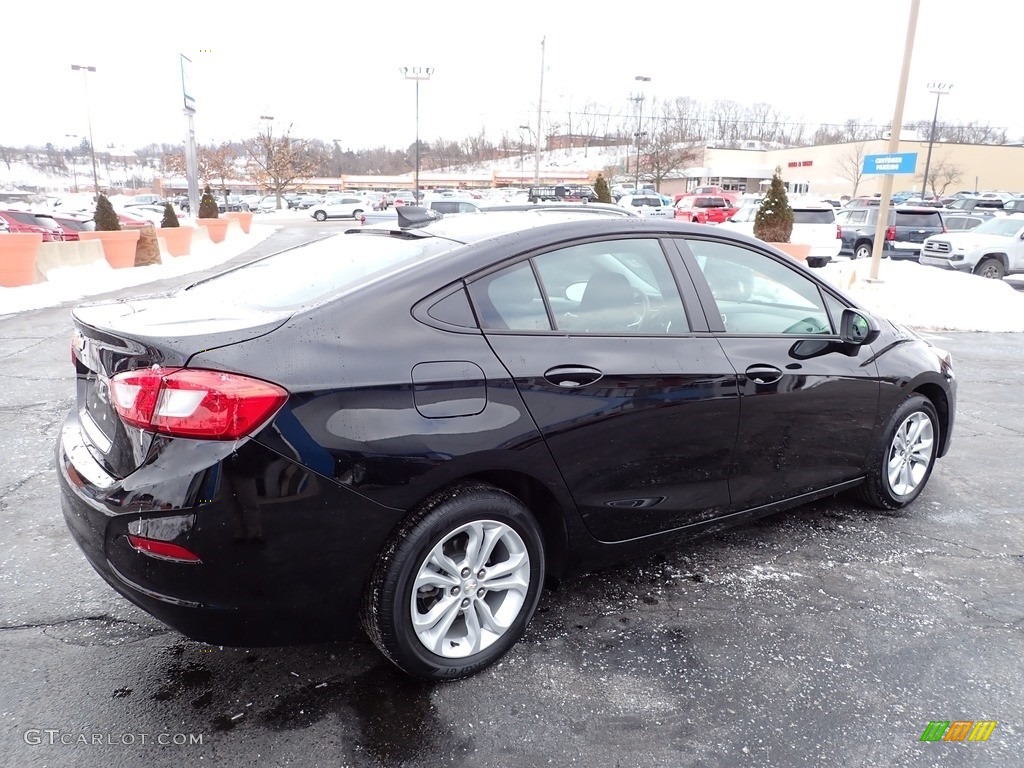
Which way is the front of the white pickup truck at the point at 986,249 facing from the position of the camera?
facing the viewer and to the left of the viewer

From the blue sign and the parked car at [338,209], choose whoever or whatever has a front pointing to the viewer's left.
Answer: the parked car

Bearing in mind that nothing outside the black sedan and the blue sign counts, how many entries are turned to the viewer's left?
0

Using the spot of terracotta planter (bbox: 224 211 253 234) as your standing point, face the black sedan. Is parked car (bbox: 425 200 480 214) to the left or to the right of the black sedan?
left

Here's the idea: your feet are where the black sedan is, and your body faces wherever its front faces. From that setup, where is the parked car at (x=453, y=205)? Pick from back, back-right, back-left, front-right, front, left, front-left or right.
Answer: front-left

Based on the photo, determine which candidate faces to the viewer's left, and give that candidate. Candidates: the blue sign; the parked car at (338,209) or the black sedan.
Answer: the parked car

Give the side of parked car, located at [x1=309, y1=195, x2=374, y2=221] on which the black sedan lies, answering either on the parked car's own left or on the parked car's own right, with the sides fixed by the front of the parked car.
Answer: on the parked car's own left

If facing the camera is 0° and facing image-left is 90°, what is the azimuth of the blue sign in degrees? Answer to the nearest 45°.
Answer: approximately 0°

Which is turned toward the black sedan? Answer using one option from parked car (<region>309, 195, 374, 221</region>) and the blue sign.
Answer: the blue sign

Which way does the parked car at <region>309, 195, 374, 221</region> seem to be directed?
to the viewer's left

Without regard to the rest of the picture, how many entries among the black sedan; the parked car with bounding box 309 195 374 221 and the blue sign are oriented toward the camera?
1
